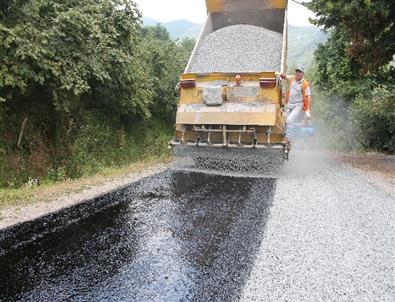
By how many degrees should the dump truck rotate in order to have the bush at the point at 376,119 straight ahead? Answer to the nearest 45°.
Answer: approximately 45° to its right

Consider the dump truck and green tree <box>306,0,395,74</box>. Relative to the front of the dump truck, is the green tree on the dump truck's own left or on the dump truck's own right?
on the dump truck's own right

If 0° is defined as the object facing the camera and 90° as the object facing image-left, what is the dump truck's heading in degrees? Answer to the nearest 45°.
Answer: approximately 180°
